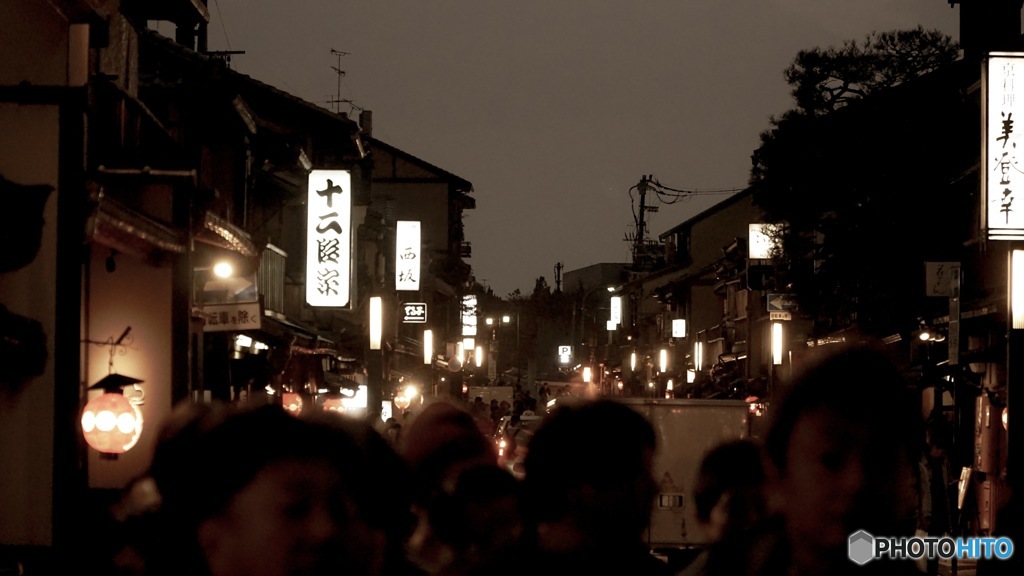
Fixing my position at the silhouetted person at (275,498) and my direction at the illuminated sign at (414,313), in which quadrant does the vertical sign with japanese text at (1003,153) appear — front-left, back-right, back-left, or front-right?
front-right

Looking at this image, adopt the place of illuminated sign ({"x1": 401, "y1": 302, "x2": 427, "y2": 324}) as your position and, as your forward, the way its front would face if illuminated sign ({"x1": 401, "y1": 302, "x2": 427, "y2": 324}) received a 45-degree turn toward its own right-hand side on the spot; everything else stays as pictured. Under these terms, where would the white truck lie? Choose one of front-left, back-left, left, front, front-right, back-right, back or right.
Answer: front-left

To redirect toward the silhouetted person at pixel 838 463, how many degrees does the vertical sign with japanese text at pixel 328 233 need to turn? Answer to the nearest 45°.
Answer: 0° — it already faces them

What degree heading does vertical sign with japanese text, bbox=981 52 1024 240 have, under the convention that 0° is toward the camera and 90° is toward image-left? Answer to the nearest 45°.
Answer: approximately 0°

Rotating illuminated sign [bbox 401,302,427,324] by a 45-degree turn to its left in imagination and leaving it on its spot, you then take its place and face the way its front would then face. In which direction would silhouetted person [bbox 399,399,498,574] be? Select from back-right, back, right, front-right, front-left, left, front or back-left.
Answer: front-right

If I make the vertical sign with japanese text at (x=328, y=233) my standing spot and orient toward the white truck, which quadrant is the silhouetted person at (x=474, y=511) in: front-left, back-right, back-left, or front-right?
front-right

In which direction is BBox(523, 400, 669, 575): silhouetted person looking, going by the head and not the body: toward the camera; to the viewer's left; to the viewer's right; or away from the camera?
away from the camera

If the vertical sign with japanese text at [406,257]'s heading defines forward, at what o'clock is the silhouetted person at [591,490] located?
The silhouetted person is roughly at 12 o'clock from the vertical sign with japanese text.

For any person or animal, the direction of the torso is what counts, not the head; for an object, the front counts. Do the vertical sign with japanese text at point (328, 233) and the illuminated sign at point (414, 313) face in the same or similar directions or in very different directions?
same or similar directions

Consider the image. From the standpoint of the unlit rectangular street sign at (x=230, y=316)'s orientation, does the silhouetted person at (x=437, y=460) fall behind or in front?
in front

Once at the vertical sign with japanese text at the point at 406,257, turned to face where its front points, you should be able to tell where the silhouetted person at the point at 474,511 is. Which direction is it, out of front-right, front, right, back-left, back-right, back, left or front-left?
front

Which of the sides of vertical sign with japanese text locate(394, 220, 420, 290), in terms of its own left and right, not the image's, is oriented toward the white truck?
front

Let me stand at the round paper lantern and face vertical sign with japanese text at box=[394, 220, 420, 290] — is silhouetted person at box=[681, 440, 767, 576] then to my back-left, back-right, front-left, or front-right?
back-right

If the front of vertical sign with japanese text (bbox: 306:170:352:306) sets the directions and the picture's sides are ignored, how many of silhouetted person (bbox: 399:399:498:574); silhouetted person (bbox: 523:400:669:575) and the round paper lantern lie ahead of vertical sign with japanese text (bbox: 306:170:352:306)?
3

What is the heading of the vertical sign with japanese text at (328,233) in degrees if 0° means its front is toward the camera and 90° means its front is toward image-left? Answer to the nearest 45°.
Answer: approximately 0°

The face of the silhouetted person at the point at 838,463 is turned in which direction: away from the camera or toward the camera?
toward the camera

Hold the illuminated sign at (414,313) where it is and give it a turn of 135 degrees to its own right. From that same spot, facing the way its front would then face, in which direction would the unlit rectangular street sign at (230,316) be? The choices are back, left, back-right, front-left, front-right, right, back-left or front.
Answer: back-left

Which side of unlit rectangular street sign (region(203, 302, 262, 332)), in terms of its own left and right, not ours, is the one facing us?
front

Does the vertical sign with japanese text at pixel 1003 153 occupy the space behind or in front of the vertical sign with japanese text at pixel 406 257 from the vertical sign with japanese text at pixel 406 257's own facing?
in front
